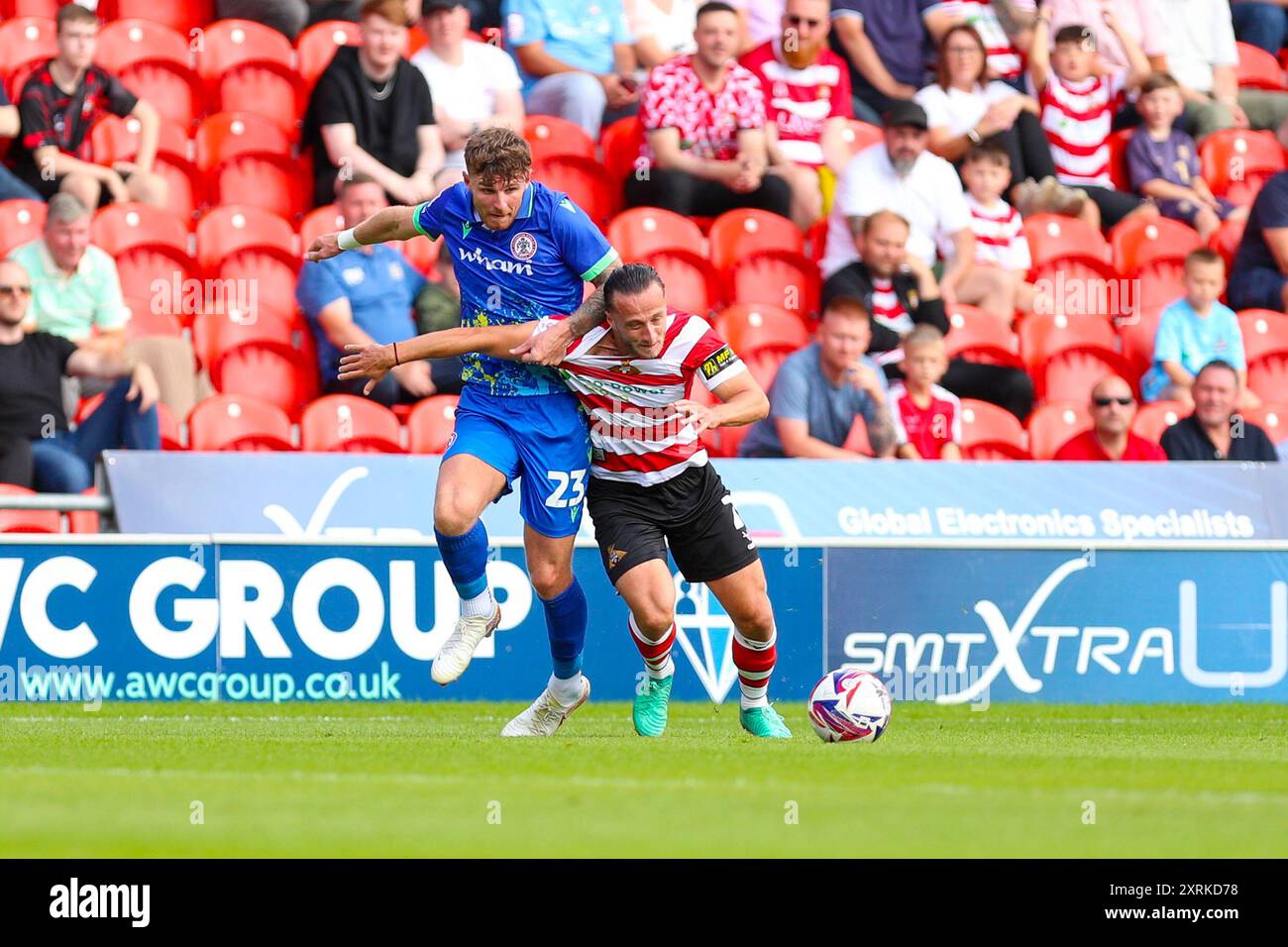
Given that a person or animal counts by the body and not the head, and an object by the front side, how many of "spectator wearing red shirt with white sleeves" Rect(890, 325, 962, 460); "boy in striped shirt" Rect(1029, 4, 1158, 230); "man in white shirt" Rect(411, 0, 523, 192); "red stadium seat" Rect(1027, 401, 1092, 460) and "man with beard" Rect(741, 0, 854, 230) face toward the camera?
5

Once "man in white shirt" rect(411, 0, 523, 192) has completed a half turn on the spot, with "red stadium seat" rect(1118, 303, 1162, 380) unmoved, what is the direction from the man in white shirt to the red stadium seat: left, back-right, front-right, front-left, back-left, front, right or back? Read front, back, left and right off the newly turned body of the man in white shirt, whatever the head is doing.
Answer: right

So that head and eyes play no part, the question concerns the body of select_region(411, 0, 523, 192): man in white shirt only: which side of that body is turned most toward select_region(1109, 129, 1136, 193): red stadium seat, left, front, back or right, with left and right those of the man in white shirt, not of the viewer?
left

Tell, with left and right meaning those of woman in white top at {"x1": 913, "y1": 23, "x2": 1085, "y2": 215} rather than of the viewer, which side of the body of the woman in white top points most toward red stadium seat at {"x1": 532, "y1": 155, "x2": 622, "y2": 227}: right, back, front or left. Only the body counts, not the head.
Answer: right

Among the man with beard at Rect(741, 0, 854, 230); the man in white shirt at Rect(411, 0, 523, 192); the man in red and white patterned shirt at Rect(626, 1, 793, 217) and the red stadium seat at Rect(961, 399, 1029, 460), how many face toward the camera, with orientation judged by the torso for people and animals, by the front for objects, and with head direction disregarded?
4

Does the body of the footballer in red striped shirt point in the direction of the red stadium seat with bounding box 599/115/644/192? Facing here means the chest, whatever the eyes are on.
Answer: no

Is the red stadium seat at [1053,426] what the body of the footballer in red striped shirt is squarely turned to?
no

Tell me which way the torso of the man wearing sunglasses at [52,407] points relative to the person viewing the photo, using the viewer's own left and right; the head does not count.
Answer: facing the viewer and to the right of the viewer

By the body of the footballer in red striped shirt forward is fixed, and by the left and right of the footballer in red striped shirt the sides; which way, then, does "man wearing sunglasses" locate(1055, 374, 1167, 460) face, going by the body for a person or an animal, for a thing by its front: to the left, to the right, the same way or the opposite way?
the same way

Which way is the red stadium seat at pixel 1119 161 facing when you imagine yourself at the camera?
facing the viewer

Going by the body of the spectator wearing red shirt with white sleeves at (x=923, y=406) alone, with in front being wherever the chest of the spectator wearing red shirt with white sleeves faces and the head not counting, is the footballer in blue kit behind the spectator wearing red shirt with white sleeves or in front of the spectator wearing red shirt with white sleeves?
in front

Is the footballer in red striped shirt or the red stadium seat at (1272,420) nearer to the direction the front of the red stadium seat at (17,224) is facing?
the footballer in red striped shirt

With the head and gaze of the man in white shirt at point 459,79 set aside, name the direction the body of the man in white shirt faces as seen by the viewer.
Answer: toward the camera

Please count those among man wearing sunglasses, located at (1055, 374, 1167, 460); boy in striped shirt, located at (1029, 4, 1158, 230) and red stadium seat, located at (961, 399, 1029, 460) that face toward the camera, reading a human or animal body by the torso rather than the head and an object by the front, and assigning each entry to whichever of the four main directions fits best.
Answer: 3

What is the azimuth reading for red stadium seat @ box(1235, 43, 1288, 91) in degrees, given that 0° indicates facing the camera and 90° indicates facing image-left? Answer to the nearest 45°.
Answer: approximately 0°

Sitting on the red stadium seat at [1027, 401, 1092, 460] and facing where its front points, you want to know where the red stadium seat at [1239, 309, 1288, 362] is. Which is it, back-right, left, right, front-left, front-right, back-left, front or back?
back-left

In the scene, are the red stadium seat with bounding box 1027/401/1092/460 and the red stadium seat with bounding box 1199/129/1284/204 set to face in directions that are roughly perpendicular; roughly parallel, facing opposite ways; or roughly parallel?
roughly parallel

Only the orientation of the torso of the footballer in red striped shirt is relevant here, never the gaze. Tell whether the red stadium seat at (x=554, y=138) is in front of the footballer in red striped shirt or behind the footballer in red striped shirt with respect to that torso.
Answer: behind
